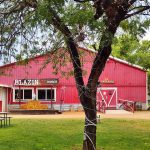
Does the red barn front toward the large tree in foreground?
yes

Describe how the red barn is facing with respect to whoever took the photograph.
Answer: facing the viewer
